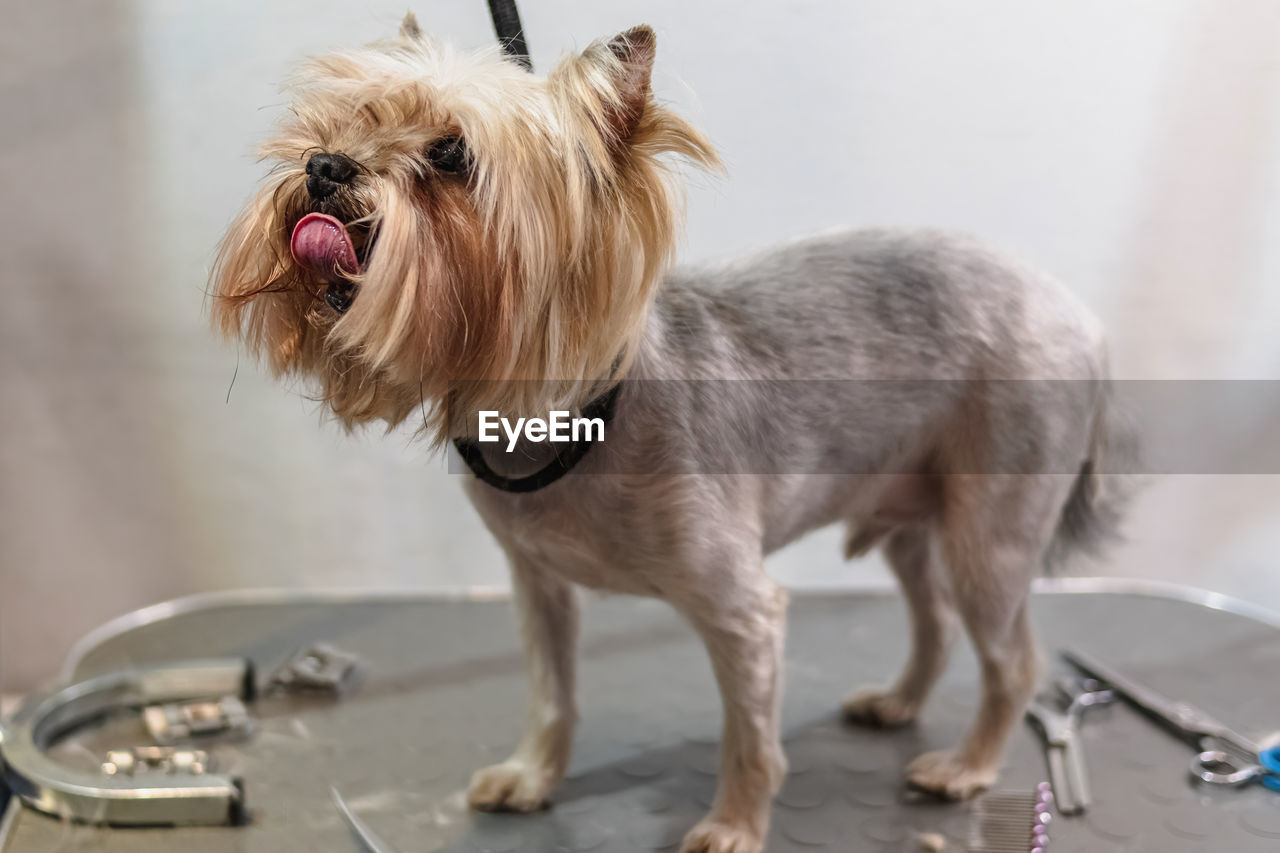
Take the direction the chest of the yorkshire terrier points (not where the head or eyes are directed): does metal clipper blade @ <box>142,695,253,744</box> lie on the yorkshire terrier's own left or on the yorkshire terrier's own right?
on the yorkshire terrier's own right

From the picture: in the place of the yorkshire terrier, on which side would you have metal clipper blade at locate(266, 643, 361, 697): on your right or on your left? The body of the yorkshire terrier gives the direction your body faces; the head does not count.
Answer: on your right

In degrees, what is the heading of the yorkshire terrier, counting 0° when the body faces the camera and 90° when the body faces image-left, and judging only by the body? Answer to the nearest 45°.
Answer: approximately 45°
